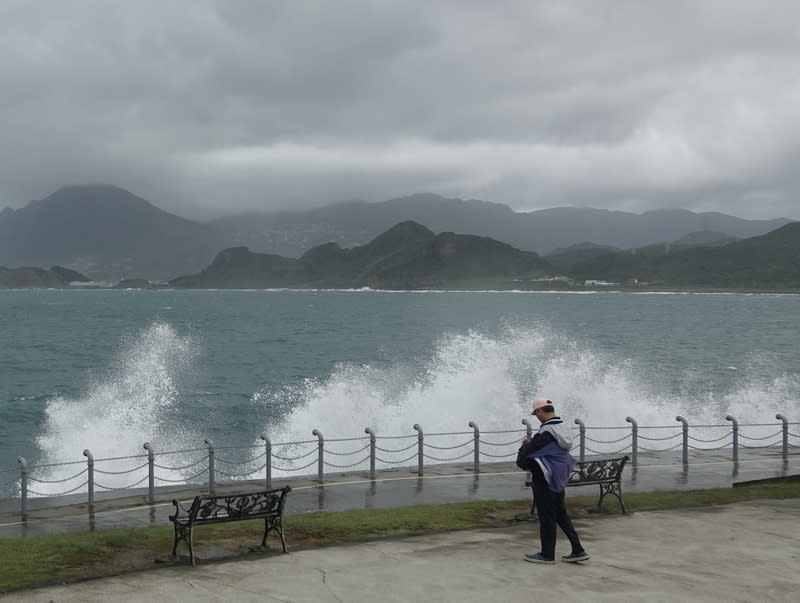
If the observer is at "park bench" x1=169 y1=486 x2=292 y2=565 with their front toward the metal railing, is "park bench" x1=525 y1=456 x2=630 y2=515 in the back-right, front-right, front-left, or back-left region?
front-right

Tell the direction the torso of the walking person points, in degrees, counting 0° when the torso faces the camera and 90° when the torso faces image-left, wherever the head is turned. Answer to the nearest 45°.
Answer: approximately 90°

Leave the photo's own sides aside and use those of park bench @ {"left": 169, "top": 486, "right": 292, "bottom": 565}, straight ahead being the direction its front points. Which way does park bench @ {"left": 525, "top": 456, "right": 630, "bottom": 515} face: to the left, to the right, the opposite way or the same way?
the same way

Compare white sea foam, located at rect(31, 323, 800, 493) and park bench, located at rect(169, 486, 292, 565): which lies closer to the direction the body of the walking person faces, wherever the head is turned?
the park bench

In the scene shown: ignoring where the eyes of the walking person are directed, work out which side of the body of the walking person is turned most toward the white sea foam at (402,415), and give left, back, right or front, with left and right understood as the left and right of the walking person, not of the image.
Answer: right

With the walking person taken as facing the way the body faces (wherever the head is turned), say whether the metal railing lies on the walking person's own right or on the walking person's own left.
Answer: on the walking person's own right

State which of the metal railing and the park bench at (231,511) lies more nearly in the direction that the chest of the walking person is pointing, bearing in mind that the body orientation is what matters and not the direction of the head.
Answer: the park bench

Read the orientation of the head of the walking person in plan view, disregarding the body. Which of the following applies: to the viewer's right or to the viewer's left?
to the viewer's left
